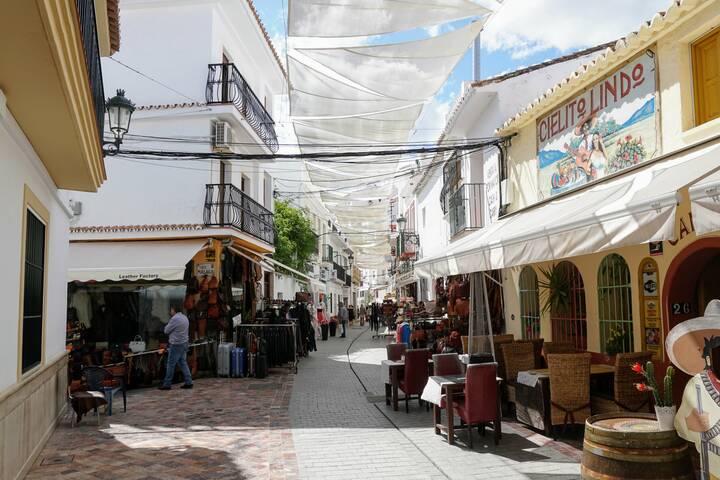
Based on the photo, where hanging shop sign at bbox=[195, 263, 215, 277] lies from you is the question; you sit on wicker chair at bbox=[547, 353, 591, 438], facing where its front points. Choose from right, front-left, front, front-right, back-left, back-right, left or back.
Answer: front-left

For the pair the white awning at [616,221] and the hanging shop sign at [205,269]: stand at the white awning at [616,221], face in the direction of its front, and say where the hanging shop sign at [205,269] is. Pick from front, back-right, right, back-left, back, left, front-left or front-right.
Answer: right

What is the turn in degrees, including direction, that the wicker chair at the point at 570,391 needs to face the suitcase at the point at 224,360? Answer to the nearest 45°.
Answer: approximately 45° to its left

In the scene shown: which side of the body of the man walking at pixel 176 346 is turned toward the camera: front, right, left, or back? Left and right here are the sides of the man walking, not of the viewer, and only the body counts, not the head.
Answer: left

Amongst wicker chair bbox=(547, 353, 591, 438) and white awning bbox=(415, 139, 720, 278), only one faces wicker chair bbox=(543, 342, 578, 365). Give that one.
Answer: wicker chair bbox=(547, 353, 591, 438)

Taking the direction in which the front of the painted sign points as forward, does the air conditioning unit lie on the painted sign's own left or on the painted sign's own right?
on the painted sign's own right

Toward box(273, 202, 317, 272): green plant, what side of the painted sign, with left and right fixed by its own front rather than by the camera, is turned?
right
